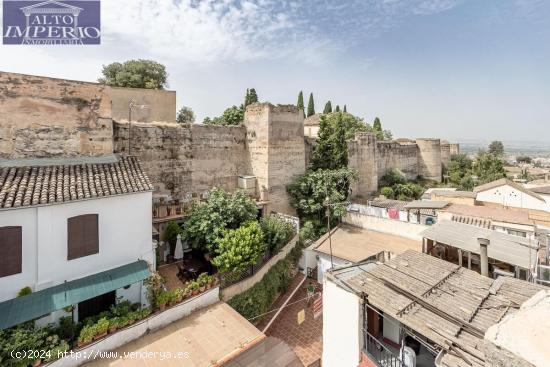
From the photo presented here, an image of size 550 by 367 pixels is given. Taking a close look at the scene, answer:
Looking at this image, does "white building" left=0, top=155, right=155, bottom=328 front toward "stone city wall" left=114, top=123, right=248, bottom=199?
no

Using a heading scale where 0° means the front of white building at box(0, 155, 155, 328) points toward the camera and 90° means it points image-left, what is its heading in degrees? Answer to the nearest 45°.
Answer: approximately 315°

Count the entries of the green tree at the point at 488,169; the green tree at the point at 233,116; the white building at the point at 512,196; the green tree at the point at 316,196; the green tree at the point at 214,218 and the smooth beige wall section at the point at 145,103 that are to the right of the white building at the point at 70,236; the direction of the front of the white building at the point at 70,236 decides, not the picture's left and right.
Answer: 0

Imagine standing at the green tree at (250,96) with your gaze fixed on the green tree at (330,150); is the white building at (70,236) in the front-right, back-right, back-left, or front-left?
front-right

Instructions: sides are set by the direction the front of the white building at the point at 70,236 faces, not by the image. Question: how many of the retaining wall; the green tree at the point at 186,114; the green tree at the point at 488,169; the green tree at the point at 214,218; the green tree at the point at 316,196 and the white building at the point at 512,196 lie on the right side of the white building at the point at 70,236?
0

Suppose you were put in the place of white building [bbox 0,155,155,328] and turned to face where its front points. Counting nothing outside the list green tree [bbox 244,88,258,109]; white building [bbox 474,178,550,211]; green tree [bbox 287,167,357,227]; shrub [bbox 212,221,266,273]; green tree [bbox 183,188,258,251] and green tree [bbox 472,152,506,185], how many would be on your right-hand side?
0

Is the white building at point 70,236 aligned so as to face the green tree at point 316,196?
no

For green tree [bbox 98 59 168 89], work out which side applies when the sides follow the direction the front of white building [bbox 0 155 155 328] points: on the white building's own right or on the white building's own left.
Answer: on the white building's own left

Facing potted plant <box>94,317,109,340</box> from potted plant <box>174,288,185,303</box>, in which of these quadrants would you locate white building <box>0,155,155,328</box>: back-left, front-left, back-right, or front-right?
front-right

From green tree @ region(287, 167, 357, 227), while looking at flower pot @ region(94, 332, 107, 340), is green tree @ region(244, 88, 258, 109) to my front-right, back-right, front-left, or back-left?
back-right
